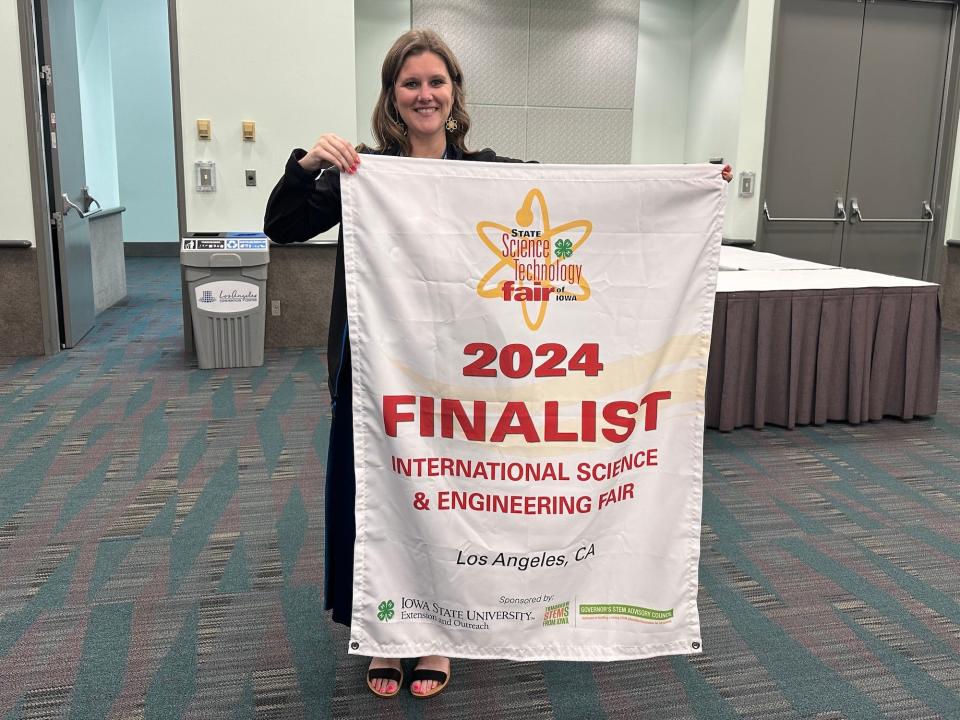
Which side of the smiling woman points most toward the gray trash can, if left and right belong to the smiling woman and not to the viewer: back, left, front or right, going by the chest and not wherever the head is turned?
back

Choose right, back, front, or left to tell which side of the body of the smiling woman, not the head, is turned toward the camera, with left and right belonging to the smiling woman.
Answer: front
